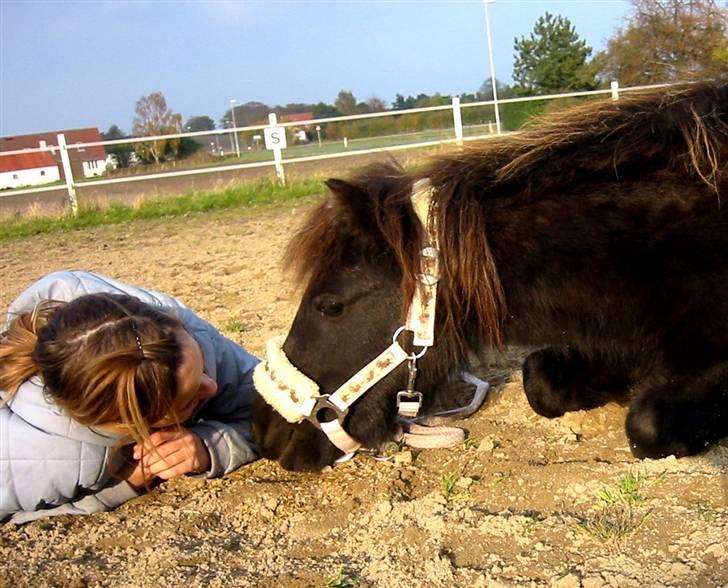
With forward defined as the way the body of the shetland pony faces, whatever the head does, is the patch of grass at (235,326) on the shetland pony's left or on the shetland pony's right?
on the shetland pony's right

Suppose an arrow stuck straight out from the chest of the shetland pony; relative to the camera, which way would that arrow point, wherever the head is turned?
to the viewer's left

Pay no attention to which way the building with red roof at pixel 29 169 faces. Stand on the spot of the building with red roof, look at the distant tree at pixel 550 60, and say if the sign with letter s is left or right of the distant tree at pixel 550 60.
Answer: right

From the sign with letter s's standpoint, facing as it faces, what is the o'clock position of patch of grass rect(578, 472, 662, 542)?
The patch of grass is roughly at 12 o'clock from the sign with letter s.

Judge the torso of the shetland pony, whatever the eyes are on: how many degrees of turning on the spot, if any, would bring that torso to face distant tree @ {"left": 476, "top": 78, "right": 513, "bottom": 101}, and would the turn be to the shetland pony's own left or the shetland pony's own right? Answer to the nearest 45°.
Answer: approximately 90° to the shetland pony's own right

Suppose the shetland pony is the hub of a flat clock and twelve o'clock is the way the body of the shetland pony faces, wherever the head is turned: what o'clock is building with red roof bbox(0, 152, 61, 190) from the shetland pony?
The building with red roof is roughly at 2 o'clock from the shetland pony.

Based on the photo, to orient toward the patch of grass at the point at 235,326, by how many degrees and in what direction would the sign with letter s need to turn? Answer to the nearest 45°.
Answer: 0° — it already faces it

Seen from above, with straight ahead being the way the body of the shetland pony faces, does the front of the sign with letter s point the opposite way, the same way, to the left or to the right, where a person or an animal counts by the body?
to the left

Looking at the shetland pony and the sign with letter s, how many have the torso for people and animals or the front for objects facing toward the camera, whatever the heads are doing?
1

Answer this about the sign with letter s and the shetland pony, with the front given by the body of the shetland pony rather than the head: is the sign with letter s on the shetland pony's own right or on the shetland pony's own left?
on the shetland pony's own right
